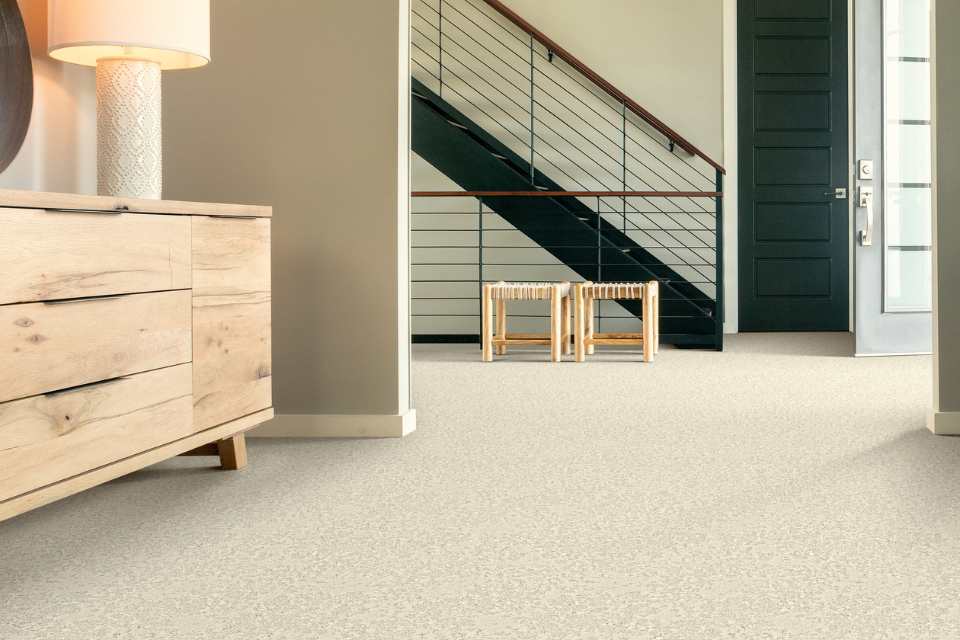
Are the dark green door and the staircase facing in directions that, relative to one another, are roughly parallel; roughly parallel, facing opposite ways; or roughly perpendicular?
roughly perpendicular

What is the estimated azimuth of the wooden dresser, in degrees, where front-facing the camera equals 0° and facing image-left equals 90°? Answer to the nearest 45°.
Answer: approximately 315°

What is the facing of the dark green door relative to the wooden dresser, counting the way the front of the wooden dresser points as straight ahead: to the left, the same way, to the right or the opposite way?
to the right

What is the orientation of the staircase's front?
to the viewer's right

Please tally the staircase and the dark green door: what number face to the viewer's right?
1

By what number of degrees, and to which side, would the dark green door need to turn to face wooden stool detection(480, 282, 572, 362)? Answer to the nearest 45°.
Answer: approximately 45° to its right

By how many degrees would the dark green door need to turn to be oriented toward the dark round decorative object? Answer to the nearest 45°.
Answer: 0° — it already faces it

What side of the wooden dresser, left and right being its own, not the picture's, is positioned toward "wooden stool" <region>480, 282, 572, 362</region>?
left

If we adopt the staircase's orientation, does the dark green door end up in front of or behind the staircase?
in front

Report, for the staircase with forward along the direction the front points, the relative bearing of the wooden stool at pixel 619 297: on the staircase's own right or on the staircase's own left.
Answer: on the staircase's own right
